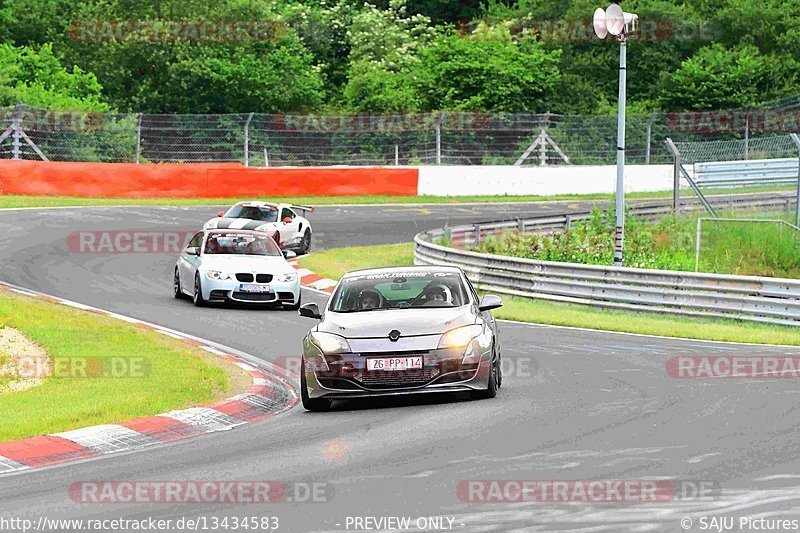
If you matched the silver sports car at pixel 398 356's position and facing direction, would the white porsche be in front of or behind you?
behind

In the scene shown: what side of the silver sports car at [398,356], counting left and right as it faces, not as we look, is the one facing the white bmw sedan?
back

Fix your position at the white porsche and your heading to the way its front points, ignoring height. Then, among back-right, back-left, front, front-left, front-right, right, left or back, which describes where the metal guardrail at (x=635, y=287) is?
left

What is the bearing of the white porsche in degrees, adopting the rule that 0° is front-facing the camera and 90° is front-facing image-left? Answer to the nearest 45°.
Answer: approximately 45°

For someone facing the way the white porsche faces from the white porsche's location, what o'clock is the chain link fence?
The chain link fence is roughly at 5 o'clock from the white porsche.

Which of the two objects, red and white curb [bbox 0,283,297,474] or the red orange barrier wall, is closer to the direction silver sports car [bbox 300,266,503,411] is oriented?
the red and white curb

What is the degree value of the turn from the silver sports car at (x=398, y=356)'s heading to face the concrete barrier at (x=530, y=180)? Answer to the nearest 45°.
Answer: approximately 180°

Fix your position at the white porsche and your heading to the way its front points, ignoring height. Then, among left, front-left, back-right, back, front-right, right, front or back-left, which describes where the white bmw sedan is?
front-left

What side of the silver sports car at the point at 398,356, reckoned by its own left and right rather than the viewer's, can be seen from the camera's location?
front

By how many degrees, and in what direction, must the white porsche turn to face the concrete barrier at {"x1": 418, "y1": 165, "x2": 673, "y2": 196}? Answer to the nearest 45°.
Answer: approximately 180°

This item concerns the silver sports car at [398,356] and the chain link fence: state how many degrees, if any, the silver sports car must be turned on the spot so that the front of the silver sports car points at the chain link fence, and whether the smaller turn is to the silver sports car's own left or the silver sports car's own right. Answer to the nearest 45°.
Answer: approximately 180°

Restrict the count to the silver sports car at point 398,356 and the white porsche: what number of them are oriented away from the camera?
0
